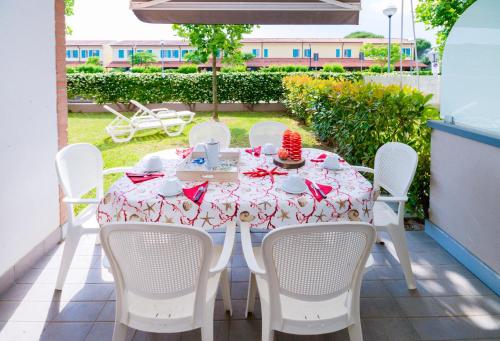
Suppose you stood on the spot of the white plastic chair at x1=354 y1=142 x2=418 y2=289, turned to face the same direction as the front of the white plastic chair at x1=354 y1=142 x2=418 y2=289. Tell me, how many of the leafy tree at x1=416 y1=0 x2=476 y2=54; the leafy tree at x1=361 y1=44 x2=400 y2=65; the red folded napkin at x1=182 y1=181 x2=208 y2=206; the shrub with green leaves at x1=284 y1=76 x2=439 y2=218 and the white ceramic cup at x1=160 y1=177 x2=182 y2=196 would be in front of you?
2

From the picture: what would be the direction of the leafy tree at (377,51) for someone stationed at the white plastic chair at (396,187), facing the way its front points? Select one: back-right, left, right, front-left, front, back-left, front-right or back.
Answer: back-right

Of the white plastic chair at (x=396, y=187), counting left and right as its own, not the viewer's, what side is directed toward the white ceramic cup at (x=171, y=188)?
front

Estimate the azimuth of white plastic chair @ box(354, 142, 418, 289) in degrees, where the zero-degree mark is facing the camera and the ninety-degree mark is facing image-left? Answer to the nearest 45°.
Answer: approximately 45°

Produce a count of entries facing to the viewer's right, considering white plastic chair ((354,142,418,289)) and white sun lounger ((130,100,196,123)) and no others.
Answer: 1

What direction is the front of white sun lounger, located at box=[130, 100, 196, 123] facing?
to the viewer's right

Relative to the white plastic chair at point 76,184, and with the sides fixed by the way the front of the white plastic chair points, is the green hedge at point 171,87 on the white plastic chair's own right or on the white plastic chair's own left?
on the white plastic chair's own left

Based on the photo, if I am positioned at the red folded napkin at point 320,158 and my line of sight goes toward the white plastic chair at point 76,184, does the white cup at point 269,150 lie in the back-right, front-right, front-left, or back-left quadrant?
front-right

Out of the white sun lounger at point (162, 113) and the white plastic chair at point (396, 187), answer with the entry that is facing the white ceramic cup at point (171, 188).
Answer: the white plastic chair

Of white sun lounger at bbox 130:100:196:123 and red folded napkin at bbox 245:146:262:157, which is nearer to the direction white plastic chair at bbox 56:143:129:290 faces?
the red folded napkin

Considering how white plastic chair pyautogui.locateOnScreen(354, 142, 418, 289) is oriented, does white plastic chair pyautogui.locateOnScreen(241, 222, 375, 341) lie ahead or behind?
ahead
